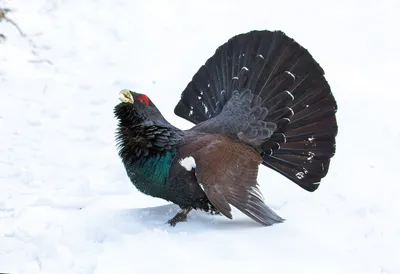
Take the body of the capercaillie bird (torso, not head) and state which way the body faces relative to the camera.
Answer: to the viewer's left
